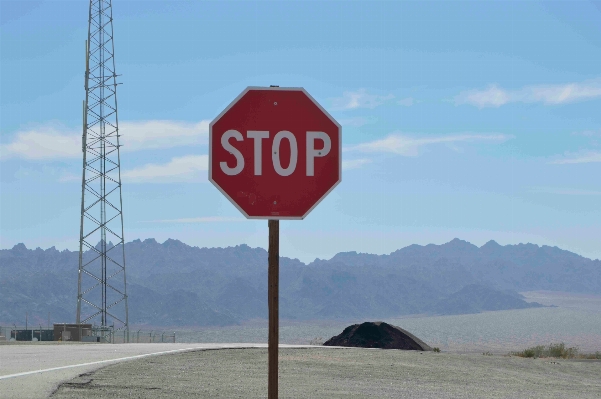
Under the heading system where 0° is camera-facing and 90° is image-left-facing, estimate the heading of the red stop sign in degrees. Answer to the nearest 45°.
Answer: approximately 0°

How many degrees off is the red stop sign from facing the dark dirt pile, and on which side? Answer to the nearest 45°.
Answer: approximately 180°
